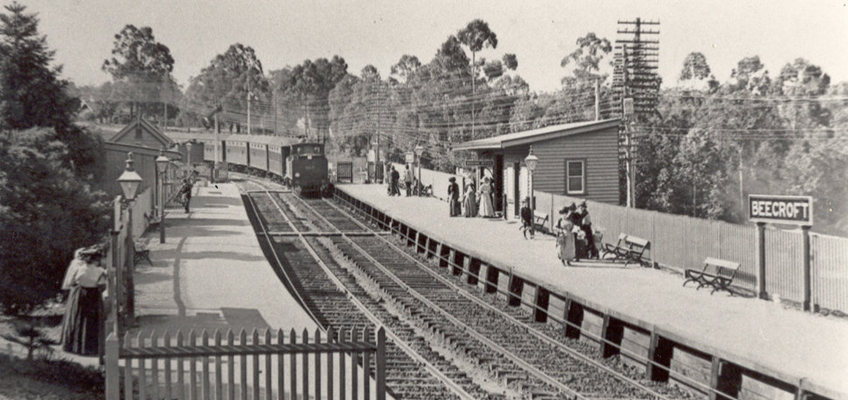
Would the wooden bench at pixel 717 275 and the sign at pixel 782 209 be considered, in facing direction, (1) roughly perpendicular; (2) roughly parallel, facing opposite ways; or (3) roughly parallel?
roughly parallel

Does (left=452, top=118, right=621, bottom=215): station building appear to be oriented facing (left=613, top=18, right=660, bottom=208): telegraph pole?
no

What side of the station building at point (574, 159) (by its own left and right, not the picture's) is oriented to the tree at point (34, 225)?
front

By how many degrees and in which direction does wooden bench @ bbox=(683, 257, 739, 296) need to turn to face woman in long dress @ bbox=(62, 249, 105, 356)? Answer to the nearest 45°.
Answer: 0° — it already faces them

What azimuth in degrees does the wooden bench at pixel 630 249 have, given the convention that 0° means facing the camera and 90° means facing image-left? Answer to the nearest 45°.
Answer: approximately 45°

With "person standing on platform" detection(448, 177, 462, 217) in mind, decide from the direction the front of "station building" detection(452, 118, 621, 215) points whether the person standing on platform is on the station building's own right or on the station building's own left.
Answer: on the station building's own right

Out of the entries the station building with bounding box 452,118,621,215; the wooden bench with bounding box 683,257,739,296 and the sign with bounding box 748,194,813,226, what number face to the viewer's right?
0

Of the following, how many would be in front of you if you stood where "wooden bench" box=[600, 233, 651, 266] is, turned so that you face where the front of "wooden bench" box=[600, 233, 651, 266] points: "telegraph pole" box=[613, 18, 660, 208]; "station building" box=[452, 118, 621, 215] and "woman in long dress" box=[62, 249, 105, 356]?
1

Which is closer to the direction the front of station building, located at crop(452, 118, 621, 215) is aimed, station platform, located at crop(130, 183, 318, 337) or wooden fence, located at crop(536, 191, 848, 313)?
the station platform

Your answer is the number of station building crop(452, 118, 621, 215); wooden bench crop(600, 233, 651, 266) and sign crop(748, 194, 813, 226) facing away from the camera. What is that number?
0

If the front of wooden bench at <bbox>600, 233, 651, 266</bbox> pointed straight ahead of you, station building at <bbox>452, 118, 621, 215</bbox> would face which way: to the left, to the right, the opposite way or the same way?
the same way

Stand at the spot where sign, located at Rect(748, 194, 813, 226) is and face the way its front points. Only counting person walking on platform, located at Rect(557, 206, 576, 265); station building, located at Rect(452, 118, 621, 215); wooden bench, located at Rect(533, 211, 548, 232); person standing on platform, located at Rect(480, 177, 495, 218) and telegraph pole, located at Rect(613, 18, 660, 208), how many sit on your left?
0

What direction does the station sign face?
toward the camera
